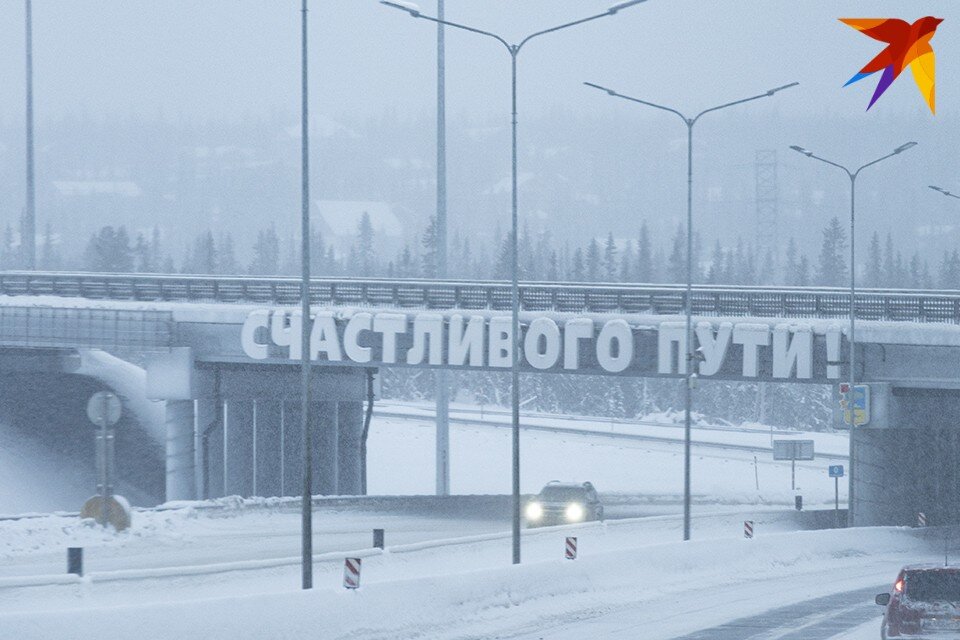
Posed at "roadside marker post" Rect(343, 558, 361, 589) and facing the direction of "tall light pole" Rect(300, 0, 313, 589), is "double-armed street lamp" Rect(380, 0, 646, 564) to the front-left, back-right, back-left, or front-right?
back-right

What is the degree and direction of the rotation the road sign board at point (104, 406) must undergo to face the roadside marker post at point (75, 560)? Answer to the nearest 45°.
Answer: approximately 180°

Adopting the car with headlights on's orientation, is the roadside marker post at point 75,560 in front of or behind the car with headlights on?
in front

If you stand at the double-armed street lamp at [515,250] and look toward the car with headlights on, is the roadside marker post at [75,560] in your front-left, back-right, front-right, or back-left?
back-left

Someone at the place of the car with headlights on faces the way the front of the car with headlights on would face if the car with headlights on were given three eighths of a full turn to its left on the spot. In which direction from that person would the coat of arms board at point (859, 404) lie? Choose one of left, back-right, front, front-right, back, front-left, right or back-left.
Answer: front

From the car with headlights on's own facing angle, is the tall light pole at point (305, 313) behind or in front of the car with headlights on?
in front

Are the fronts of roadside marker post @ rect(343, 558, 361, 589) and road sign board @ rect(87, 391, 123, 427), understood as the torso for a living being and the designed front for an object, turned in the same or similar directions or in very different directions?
very different directions

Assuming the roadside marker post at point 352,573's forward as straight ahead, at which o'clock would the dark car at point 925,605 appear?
The dark car is roughly at 10 o'clock from the roadside marker post.

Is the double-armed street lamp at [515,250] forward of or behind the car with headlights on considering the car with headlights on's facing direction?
forward

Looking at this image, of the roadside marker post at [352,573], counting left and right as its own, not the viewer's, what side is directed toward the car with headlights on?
back

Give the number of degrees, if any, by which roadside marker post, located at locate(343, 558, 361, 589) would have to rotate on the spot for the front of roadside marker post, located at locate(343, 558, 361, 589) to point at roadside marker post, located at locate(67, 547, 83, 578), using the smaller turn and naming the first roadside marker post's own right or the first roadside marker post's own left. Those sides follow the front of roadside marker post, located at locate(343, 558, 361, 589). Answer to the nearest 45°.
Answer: approximately 135° to the first roadside marker post's own right

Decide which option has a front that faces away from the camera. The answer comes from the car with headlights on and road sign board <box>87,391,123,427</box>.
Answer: the road sign board

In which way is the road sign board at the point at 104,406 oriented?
away from the camera

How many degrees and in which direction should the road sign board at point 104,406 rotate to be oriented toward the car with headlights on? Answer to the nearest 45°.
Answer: approximately 45° to its right

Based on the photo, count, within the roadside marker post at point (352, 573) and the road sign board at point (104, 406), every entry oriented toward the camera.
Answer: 1

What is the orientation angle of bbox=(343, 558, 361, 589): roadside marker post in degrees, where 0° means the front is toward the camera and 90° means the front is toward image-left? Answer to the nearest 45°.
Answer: approximately 0°
